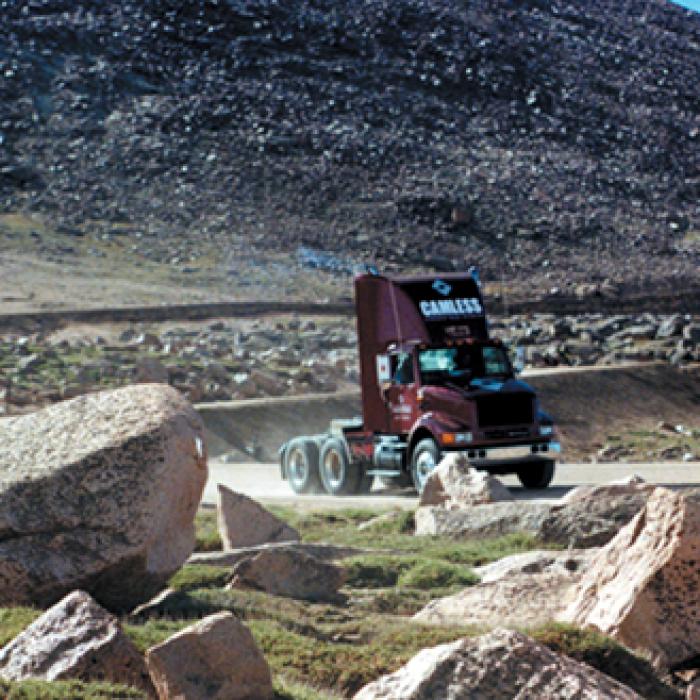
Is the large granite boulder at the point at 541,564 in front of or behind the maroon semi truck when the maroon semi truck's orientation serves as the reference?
in front

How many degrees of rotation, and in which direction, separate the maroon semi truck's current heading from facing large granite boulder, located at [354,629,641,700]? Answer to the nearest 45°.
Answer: approximately 45° to its right

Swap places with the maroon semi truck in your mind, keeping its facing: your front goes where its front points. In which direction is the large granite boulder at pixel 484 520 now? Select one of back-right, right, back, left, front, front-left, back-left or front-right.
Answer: front-right

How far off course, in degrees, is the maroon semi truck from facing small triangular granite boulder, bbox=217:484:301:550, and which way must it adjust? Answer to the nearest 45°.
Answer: approximately 45° to its right

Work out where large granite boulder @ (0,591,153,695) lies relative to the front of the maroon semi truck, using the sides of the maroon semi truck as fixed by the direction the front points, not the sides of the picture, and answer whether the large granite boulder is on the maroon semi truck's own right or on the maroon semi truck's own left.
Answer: on the maroon semi truck's own right

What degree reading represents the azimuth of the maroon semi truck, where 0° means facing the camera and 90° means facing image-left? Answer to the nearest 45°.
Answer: approximately 315°

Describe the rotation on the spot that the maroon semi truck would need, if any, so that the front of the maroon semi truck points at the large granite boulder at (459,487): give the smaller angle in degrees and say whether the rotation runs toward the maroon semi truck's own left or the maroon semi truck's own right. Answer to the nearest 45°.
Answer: approximately 45° to the maroon semi truck's own right

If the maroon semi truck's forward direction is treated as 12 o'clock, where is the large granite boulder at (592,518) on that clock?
The large granite boulder is roughly at 1 o'clock from the maroon semi truck.

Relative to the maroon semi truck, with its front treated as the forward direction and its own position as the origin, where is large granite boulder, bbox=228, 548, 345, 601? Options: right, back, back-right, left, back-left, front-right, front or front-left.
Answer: front-right
